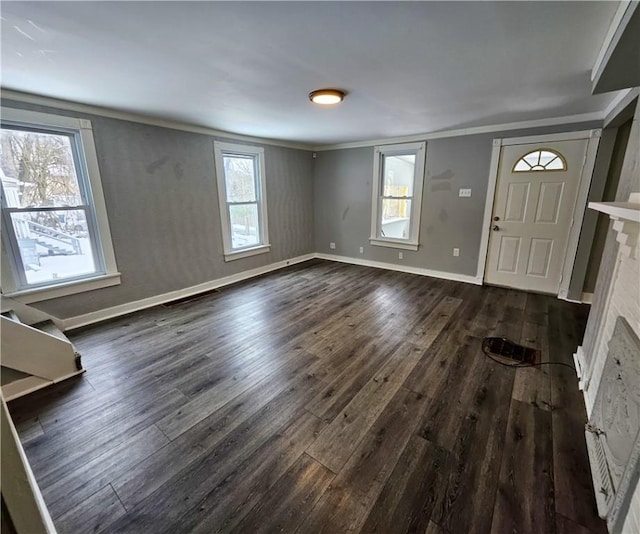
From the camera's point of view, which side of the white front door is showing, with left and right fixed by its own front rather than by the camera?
front

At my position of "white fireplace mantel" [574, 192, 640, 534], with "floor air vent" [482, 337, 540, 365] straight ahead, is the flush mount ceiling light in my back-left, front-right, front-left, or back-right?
front-left

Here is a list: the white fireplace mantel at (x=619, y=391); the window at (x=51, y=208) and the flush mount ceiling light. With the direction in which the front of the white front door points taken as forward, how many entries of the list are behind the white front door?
0

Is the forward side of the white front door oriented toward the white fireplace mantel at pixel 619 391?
yes

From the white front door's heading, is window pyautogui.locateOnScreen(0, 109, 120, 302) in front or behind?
in front

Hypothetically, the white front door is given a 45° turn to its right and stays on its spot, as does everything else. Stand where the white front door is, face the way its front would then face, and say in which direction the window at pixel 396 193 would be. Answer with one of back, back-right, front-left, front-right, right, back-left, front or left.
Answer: front-right

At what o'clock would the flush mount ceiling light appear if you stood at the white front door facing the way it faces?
The flush mount ceiling light is roughly at 1 o'clock from the white front door.

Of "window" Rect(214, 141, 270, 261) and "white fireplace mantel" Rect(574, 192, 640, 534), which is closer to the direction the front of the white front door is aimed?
the white fireplace mantel

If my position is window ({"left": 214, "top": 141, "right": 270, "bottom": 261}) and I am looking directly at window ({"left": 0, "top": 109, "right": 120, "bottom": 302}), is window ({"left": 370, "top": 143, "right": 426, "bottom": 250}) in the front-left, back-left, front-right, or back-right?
back-left

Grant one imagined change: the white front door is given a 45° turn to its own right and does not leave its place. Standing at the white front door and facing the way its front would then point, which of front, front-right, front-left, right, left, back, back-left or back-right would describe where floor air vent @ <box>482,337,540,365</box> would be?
front-left

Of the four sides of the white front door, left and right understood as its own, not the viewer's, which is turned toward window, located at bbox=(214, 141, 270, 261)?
right
